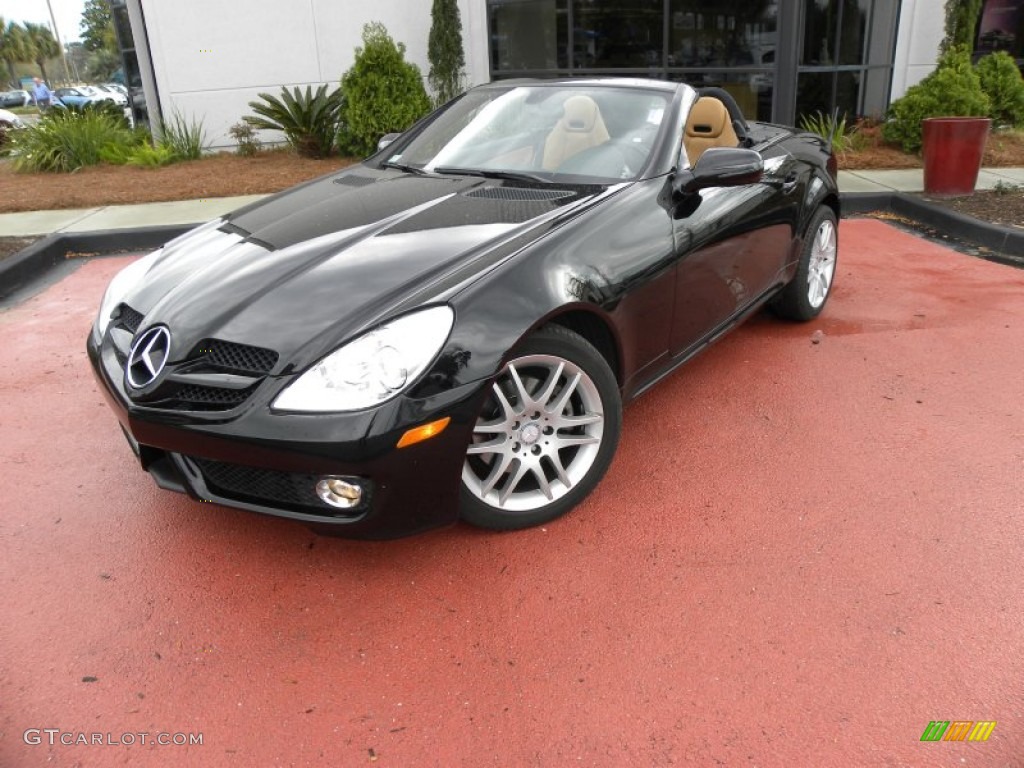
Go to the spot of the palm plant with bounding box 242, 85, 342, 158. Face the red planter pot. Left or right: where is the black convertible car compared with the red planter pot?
right

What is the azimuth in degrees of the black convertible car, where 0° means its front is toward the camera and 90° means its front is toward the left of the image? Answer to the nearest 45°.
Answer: approximately 45°

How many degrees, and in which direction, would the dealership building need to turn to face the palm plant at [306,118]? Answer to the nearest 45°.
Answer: approximately 90° to its right

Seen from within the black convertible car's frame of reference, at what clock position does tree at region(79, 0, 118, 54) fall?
The tree is roughly at 4 o'clock from the black convertible car.

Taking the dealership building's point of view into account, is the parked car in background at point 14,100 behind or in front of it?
behind

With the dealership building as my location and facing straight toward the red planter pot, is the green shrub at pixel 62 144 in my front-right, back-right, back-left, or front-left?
back-right

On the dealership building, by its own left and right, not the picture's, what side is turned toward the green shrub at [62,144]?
right

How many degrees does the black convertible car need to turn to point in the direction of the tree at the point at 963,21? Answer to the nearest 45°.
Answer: approximately 180°

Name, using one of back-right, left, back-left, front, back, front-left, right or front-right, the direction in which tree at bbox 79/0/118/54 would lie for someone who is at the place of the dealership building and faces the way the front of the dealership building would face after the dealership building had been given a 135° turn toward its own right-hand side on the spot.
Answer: front

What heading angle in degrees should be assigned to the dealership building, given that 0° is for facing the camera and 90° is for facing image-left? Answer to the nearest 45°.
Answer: approximately 0°

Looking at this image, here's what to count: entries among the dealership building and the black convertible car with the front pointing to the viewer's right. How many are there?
0

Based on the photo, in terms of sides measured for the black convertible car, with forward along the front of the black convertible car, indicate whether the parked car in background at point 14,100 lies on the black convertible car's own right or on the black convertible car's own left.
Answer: on the black convertible car's own right

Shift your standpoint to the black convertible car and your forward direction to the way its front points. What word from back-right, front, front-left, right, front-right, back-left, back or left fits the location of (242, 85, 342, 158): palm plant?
back-right

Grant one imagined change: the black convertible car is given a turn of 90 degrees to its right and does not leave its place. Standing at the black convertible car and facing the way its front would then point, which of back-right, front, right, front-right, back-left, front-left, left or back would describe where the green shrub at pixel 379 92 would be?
front-right
